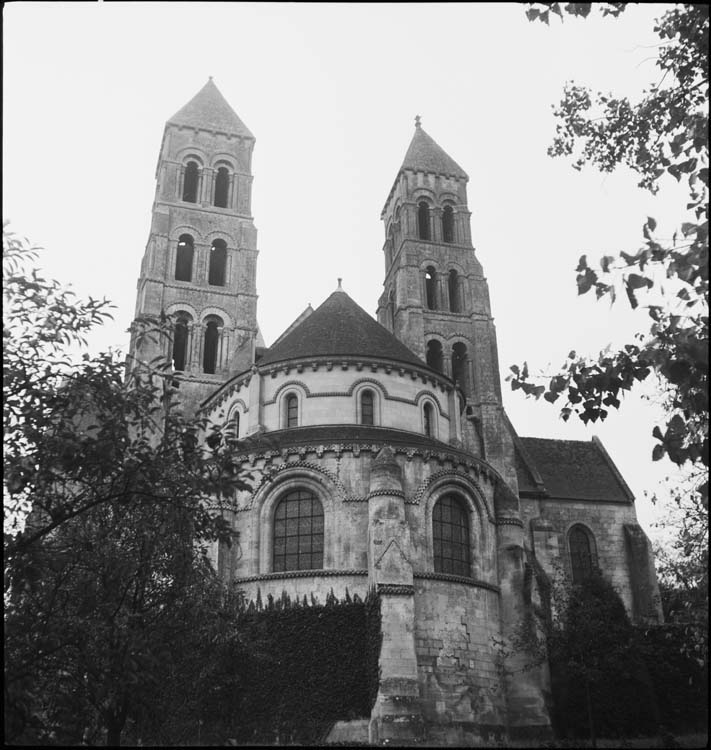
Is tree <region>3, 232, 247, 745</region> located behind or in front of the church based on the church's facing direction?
behind

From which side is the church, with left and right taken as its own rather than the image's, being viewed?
back
